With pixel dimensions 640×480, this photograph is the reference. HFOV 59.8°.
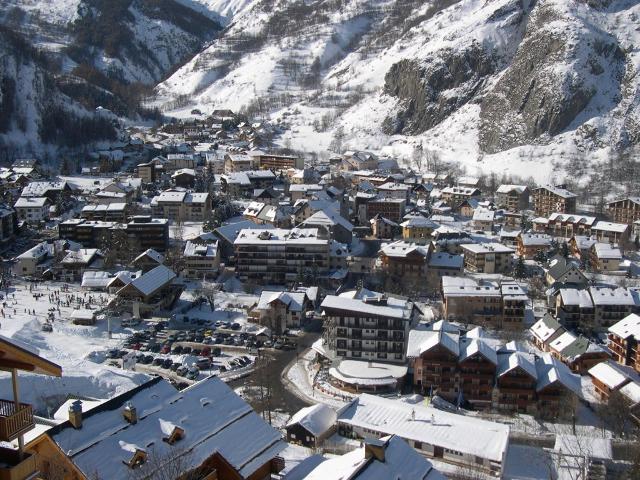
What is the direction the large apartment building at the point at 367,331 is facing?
toward the camera

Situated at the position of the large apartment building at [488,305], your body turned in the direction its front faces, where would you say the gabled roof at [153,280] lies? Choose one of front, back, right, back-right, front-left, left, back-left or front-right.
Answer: right

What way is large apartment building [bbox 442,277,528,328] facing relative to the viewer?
toward the camera

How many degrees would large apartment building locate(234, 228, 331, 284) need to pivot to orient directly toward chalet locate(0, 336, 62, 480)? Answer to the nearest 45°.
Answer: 0° — it already faces it

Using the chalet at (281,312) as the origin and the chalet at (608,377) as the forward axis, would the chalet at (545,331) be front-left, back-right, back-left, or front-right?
front-left

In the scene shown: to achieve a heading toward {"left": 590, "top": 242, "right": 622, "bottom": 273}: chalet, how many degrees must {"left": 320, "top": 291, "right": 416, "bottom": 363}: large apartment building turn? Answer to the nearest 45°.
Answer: approximately 135° to its left

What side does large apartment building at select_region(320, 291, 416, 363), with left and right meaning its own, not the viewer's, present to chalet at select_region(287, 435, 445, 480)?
front

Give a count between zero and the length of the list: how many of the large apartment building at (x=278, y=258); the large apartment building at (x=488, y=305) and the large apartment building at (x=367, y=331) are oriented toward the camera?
3

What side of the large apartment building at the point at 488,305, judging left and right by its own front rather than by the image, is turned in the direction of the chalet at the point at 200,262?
right

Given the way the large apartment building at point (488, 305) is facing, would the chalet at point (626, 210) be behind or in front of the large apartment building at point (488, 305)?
behind

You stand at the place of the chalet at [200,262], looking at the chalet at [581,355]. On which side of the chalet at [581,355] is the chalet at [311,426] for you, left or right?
right

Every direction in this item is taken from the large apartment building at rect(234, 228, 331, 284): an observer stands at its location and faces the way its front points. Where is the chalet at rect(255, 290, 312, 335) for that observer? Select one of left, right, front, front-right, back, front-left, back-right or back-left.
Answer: front

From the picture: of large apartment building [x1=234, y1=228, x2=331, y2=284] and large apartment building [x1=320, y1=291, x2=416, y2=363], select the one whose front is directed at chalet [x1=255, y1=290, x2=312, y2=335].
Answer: large apartment building [x1=234, y1=228, x2=331, y2=284]

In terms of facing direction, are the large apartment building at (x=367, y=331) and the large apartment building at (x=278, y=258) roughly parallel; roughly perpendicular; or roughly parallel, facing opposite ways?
roughly parallel
